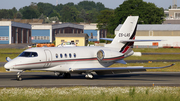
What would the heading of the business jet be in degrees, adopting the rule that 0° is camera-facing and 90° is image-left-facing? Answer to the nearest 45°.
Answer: approximately 45°
